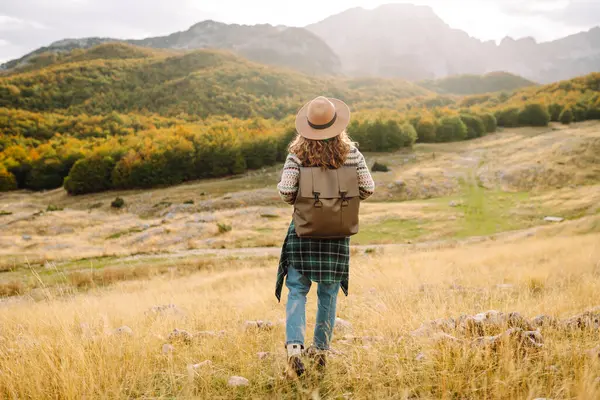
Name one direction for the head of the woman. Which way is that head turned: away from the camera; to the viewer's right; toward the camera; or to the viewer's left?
away from the camera

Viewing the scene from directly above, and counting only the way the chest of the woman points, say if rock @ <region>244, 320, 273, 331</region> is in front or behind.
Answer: in front

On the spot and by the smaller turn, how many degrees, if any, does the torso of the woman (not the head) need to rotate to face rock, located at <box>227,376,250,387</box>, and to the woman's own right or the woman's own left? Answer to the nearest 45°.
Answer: approximately 135° to the woman's own left

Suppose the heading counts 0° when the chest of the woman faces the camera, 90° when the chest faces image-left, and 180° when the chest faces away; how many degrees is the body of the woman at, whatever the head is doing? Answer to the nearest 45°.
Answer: approximately 180°

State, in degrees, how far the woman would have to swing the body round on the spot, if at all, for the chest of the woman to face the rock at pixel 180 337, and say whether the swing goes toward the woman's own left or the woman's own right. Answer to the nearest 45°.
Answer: approximately 45° to the woman's own left

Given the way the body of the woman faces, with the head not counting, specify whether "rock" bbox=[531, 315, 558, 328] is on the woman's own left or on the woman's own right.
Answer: on the woman's own right
